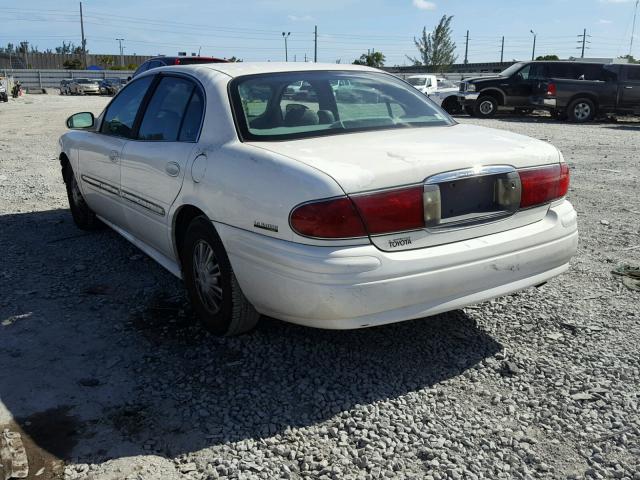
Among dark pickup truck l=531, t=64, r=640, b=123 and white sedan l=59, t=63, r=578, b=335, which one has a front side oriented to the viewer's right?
the dark pickup truck

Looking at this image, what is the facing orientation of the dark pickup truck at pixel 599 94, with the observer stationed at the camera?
facing to the right of the viewer

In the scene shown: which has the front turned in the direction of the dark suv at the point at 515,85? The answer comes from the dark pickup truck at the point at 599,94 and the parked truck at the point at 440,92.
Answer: the parked truck

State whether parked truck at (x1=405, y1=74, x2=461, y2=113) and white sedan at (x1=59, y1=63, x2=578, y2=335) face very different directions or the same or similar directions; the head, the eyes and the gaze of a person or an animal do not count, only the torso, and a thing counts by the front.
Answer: very different directions

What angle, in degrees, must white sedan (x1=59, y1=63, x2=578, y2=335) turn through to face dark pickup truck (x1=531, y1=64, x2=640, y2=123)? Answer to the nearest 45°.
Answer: approximately 90° to its right

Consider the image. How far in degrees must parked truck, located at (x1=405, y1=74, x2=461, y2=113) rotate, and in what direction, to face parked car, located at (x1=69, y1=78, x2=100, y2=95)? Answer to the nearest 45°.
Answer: approximately 180°

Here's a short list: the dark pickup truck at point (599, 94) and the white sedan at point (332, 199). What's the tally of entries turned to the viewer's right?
1

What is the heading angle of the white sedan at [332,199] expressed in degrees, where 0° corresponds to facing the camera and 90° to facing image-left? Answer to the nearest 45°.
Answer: approximately 135°

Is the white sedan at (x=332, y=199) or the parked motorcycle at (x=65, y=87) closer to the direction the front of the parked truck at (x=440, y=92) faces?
the white sedan

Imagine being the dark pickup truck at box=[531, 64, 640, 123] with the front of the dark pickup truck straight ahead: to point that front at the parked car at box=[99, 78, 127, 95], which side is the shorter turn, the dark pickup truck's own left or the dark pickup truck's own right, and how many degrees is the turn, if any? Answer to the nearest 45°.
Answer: approximately 135° to the dark pickup truck's own left

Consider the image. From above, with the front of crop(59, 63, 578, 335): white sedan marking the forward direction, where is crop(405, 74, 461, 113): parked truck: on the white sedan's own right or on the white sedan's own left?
on the white sedan's own right
